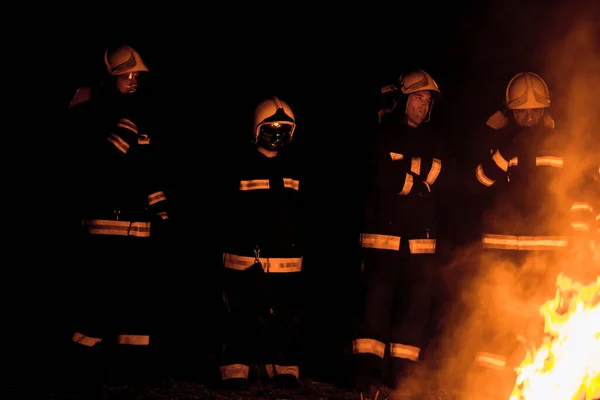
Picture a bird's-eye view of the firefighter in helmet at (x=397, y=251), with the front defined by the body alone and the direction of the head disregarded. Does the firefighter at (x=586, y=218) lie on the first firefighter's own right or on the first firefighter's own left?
on the first firefighter's own left

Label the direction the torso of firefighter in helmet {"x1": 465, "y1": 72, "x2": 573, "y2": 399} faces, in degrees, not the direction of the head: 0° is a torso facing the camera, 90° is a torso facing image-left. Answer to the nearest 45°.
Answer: approximately 0°

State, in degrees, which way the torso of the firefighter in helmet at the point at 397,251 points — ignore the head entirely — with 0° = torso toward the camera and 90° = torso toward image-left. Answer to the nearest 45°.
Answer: approximately 315°

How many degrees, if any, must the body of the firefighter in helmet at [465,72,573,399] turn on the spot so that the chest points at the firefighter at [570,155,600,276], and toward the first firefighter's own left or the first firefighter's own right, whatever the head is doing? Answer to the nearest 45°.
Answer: approximately 135° to the first firefighter's own left

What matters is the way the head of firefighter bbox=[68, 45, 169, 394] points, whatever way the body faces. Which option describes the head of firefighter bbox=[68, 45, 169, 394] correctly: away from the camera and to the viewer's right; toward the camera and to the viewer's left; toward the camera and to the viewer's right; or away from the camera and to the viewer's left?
toward the camera and to the viewer's right

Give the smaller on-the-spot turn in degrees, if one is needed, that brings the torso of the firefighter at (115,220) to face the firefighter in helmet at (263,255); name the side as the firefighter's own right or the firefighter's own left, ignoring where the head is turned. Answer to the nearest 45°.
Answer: approximately 45° to the firefighter's own left
